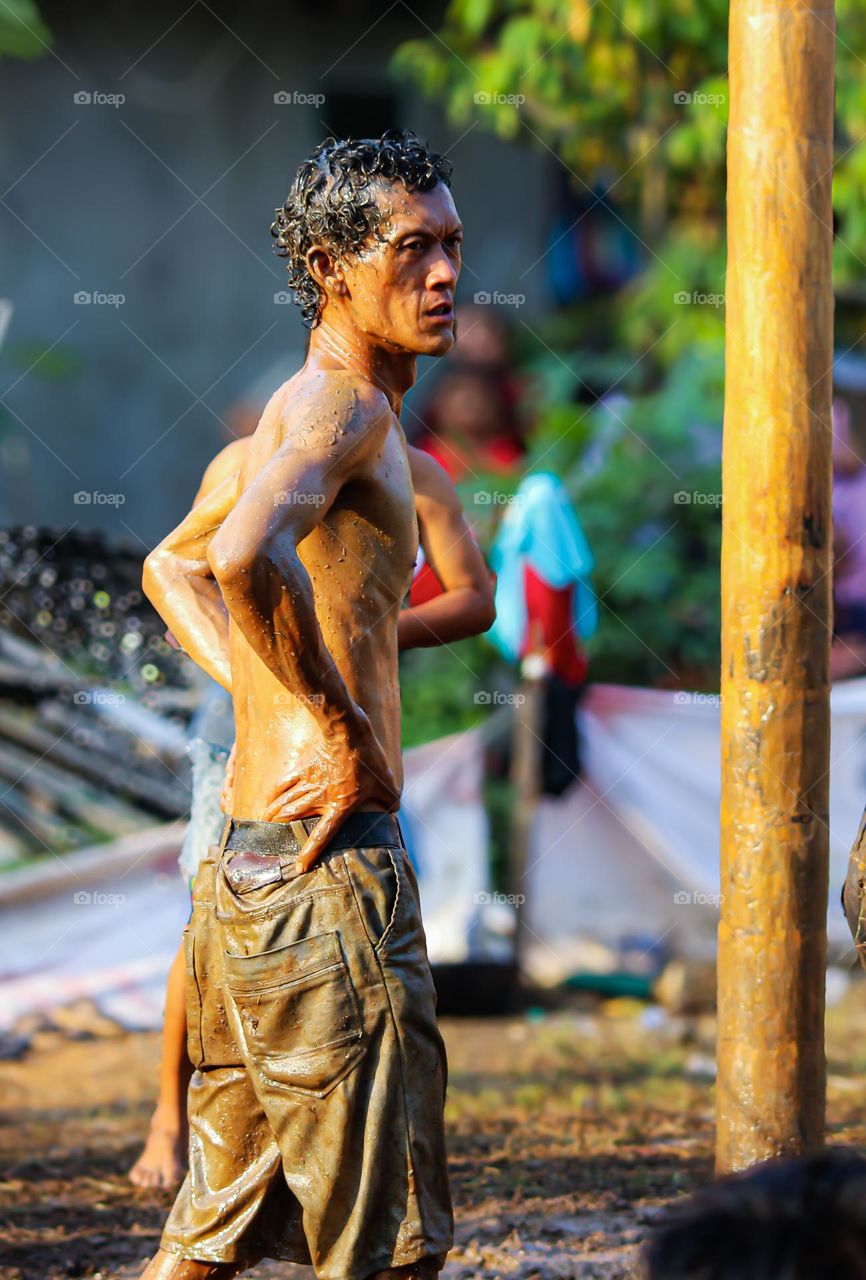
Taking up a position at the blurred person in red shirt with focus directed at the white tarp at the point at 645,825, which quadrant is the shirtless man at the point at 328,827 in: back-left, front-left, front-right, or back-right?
front-right

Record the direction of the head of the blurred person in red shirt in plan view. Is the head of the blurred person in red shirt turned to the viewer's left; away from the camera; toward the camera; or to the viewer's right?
toward the camera
